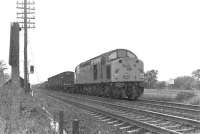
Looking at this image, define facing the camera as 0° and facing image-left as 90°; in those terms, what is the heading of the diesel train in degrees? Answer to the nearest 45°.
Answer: approximately 315°
